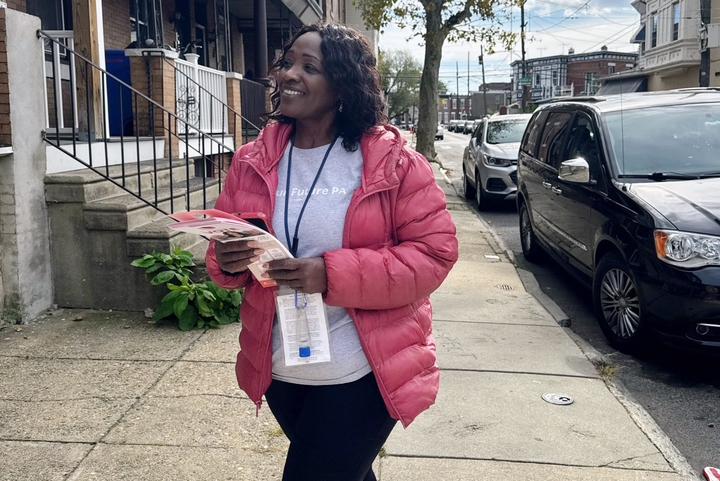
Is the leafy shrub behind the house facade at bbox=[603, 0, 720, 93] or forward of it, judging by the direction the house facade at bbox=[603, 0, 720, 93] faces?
forward

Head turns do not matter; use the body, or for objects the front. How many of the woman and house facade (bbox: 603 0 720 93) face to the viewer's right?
0

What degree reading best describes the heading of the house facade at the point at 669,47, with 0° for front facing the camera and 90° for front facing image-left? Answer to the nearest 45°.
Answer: approximately 45°

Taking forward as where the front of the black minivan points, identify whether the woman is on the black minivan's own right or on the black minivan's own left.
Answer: on the black minivan's own right

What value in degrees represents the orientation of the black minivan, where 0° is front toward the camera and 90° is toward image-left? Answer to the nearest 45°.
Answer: approximately 315°

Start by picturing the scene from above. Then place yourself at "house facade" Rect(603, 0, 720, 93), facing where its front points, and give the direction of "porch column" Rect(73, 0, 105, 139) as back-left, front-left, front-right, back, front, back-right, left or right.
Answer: front-left

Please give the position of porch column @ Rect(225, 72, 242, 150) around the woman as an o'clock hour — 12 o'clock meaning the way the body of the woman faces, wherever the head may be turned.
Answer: The porch column is roughly at 4 o'clock from the woman.

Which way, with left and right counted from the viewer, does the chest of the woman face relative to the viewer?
facing the viewer and to the left of the viewer

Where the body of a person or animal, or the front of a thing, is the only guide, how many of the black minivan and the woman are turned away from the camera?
0

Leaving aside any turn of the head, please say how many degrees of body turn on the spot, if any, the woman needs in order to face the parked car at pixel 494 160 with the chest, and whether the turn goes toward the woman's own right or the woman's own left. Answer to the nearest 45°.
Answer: approximately 135° to the woman's own right
